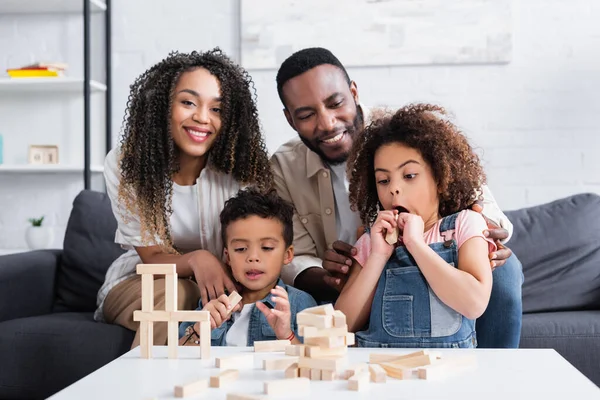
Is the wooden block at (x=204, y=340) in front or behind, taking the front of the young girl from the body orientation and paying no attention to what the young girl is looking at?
in front

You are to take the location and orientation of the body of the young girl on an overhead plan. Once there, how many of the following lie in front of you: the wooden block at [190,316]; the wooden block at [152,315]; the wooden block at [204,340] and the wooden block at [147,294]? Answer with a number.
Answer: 4

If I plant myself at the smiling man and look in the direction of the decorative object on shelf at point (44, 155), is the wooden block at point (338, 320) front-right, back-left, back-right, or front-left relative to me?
back-left

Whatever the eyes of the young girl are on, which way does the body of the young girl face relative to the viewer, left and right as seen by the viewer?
facing the viewer and to the left of the viewer

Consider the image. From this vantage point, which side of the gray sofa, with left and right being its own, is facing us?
front

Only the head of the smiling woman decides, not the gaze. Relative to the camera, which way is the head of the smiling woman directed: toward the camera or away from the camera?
toward the camera

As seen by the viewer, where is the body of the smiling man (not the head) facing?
toward the camera

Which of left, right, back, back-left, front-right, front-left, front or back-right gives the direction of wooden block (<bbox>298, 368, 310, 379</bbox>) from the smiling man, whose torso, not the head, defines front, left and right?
front

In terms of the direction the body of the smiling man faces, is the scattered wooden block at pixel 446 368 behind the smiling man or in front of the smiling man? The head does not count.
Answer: in front

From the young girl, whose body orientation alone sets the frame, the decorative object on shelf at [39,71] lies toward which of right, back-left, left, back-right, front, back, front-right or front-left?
right

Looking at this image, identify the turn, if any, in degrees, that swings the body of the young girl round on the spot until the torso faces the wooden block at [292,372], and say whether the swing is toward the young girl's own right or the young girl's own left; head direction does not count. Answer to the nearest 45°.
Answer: approximately 45° to the young girl's own right

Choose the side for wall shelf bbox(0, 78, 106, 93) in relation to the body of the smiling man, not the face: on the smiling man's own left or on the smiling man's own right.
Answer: on the smiling man's own right

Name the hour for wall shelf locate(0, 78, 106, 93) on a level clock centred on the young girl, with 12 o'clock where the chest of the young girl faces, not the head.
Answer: The wall shelf is roughly at 3 o'clock from the young girl.

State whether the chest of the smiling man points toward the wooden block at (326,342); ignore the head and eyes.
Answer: yes

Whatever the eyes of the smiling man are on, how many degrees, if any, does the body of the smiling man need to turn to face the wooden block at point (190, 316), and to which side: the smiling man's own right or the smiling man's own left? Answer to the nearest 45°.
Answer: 0° — they already face it

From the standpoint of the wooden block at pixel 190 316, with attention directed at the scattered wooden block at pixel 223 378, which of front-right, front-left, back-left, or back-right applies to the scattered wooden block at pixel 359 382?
front-left

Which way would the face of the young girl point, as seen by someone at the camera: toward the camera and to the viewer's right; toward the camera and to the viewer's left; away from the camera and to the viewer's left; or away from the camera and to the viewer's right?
toward the camera and to the viewer's left

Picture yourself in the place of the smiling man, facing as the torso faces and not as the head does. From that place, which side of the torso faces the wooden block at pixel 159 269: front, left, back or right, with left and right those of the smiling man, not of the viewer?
front
